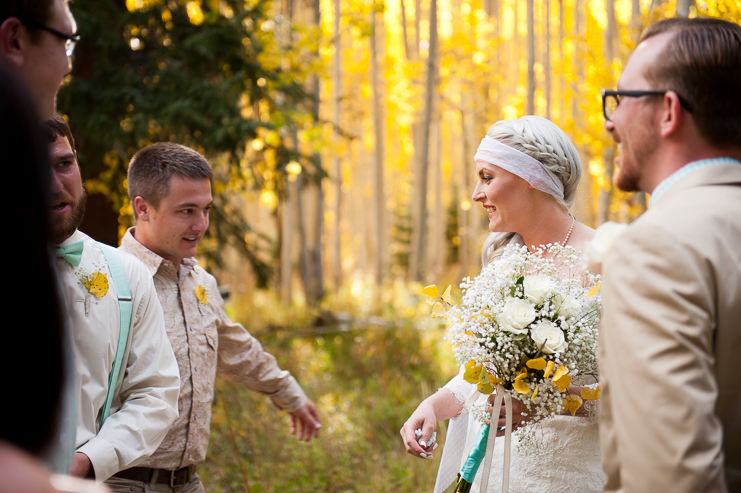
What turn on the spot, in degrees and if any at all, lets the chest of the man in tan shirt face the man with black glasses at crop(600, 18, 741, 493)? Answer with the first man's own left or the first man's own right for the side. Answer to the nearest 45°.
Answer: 0° — they already face them

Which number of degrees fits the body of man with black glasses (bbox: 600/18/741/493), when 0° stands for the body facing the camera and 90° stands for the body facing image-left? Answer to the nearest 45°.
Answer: approximately 135°

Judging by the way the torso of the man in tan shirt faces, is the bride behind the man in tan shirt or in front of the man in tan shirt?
in front

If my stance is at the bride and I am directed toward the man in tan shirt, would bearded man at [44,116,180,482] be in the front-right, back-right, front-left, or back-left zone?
front-left

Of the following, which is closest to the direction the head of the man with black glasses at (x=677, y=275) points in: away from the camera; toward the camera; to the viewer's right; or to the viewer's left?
to the viewer's left

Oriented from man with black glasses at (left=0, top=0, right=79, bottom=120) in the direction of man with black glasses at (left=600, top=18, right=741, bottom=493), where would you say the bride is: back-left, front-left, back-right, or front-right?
front-left

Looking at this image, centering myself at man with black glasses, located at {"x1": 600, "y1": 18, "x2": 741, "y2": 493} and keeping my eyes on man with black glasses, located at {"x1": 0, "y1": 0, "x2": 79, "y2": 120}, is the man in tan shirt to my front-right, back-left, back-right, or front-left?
front-right

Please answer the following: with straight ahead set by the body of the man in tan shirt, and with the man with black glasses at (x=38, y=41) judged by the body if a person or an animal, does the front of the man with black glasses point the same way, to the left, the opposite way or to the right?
to the left

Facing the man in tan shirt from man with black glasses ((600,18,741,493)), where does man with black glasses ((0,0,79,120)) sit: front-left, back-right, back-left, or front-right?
front-left

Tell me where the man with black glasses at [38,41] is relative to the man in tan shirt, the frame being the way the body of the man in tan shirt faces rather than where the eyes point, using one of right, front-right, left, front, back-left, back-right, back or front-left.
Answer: front-right

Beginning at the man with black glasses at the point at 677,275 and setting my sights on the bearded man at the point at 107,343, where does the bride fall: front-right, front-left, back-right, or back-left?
front-right

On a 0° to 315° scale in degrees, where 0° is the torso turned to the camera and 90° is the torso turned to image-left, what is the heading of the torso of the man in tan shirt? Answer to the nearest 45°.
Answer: approximately 315°

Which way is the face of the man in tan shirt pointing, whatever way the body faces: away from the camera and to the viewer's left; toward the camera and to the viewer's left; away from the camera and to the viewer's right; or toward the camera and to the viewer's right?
toward the camera and to the viewer's right

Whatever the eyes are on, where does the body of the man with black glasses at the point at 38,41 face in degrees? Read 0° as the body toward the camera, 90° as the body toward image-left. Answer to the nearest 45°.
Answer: approximately 225°
